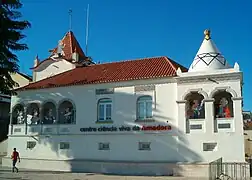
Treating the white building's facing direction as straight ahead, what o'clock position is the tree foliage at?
The tree foliage is roughly at 3 o'clock from the white building.

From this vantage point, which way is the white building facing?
toward the camera
